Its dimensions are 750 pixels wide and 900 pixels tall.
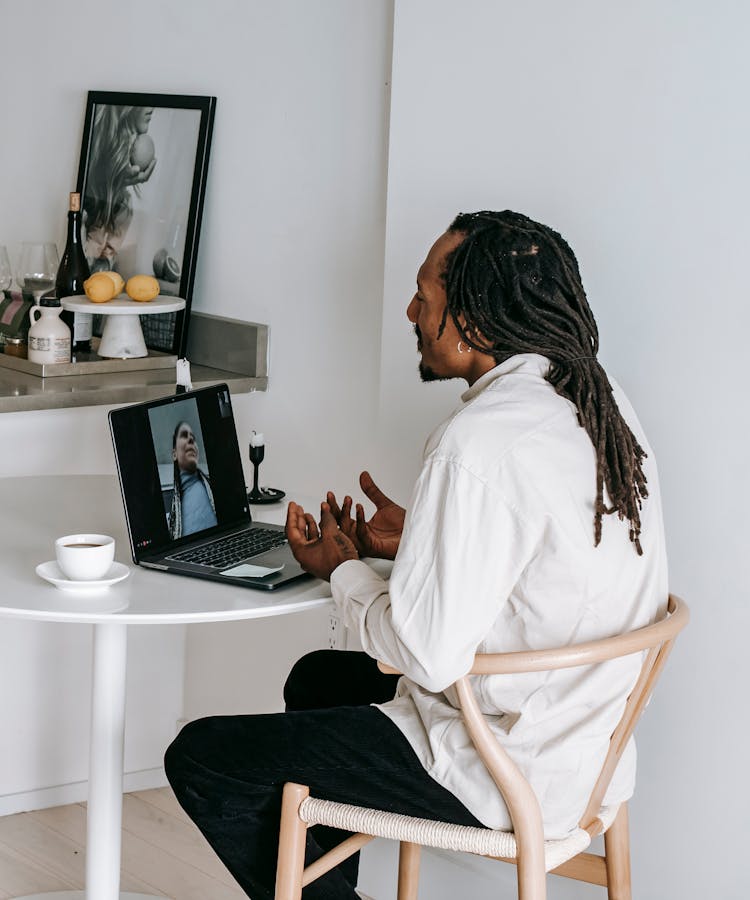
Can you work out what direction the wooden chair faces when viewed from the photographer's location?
facing away from the viewer and to the left of the viewer

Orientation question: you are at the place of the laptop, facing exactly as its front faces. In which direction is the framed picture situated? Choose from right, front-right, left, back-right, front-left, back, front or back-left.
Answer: back-left

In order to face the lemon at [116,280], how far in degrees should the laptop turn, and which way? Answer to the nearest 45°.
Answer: approximately 135° to its left

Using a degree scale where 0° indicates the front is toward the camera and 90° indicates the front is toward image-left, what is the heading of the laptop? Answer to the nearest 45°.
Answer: approximately 315°

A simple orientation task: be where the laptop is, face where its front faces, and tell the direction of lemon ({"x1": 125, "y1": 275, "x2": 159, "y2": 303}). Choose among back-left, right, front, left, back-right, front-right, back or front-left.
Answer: back-left

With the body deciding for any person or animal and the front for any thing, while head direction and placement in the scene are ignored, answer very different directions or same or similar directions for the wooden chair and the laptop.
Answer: very different directions

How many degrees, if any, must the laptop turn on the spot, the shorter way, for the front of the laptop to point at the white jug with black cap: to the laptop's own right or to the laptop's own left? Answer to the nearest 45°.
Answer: approximately 135° to the laptop's own left
